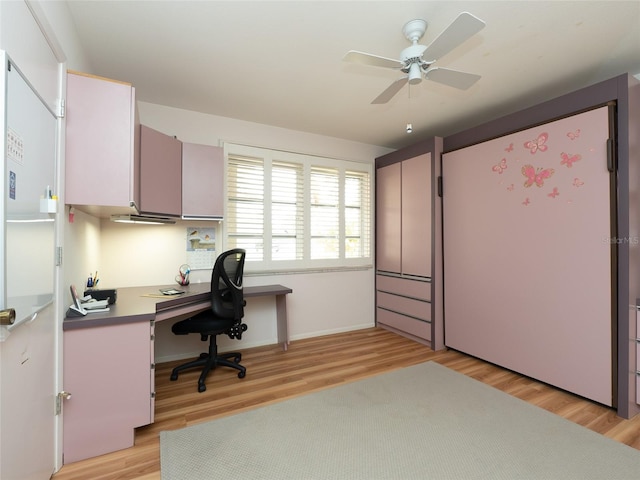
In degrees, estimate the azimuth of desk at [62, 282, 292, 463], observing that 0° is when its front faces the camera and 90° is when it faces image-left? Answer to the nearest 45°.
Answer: approximately 270°

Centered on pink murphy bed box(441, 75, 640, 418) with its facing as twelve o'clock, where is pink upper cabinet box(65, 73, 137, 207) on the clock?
The pink upper cabinet is roughly at 12 o'clock from the pink murphy bed.

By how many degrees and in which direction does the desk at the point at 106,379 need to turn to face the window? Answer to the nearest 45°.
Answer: approximately 45° to its left

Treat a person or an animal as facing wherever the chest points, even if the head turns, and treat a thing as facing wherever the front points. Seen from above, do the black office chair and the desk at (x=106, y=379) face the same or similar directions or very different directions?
very different directions

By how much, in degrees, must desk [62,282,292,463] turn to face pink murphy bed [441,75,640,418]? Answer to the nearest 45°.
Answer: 0° — it already faces it

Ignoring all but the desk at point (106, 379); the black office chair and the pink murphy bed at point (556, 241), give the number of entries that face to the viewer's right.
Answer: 1

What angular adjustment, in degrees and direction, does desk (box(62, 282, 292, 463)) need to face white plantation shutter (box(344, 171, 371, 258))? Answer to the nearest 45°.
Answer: approximately 45° to its left

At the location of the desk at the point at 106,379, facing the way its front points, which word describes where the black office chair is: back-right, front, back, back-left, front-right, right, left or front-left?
front-left

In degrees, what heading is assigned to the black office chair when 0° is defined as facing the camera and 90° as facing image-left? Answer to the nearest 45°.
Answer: approximately 90°

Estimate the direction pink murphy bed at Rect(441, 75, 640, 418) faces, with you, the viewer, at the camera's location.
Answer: facing the viewer and to the left of the viewer

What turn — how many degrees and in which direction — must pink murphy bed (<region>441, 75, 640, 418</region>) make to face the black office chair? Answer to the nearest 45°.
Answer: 0° — it already faces it

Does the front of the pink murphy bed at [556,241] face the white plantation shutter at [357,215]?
no
